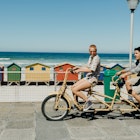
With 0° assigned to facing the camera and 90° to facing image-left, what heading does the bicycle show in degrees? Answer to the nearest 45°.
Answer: approximately 90°
